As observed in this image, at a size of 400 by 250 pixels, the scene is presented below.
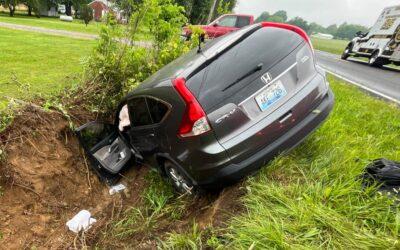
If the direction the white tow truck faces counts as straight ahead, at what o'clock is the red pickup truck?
The red pickup truck is roughly at 1 o'clock from the white tow truck.

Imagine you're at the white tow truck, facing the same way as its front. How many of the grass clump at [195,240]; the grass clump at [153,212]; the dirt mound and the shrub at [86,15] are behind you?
0

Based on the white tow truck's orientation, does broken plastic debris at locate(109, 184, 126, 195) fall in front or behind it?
in front

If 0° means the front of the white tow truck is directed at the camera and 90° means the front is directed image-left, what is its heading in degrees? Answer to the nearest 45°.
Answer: approximately 45°

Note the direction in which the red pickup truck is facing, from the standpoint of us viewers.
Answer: facing the viewer and to the left of the viewer

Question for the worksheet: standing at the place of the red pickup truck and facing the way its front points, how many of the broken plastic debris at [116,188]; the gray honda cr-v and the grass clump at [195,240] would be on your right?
0

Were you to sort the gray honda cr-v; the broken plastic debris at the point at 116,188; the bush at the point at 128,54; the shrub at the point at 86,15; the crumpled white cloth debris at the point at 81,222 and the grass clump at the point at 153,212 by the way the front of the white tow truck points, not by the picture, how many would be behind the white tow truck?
0

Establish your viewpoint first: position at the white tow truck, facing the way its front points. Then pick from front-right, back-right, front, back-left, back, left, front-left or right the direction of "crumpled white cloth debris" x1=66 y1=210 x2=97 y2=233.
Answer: front-left

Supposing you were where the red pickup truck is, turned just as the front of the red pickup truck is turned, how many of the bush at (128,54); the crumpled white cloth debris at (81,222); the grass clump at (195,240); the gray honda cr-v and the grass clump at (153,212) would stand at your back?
0

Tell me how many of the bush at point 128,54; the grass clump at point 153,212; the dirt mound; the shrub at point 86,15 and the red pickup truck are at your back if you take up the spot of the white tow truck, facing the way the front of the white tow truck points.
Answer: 0

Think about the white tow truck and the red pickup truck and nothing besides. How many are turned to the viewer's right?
0

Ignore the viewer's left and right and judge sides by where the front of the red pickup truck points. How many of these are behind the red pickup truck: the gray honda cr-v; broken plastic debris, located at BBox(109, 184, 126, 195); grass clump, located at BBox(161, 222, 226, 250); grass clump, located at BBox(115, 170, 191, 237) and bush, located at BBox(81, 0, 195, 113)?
0

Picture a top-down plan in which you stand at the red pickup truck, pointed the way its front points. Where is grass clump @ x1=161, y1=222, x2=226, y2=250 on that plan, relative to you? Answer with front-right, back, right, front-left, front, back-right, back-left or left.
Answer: front-left

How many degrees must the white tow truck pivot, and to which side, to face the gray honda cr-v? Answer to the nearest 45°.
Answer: approximately 45° to its left
